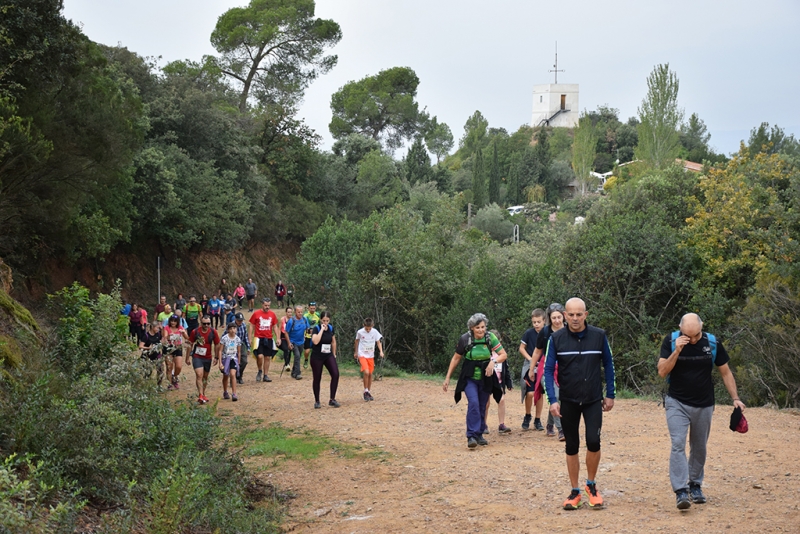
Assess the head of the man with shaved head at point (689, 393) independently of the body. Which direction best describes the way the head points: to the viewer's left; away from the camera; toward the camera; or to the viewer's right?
toward the camera

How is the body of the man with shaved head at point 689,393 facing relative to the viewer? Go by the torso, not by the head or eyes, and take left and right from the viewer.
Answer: facing the viewer

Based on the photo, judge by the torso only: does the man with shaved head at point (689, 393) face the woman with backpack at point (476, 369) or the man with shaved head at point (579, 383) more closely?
the man with shaved head

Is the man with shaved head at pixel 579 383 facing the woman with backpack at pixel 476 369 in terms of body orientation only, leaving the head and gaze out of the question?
no

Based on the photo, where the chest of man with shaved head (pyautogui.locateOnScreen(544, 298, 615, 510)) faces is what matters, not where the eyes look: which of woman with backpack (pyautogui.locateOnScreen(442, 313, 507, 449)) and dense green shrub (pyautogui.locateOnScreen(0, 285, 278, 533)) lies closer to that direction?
the dense green shrub

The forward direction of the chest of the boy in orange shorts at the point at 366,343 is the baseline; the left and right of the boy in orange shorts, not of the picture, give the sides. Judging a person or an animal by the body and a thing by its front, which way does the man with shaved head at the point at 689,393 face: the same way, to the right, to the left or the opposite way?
the same way

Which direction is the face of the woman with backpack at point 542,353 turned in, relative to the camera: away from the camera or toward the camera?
toward the camera

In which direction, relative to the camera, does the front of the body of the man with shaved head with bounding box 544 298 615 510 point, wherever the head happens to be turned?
toward the camera

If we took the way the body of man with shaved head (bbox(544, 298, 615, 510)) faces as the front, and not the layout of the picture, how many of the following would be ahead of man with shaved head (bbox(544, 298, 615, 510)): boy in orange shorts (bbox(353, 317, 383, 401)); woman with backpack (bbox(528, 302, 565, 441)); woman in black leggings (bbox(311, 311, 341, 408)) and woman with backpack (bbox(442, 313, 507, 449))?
0

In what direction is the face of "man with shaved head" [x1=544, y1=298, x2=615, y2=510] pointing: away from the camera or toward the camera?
toward the camera

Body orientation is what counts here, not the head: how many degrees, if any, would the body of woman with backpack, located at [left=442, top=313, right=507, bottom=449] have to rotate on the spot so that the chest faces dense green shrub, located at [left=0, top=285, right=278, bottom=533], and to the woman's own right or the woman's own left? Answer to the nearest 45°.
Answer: approximately 45° to the woman's own right

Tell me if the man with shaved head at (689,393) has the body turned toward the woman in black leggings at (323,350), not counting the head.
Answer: no

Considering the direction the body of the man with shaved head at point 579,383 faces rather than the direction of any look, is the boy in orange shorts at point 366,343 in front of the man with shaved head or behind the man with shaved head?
behind

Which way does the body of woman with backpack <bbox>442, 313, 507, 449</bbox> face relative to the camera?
toward the camera

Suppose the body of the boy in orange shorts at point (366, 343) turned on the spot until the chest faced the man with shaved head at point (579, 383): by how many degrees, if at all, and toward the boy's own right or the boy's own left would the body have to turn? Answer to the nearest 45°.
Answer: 0° — they already face them

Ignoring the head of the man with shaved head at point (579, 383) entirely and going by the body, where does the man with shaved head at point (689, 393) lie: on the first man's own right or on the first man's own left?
on the first man's own left

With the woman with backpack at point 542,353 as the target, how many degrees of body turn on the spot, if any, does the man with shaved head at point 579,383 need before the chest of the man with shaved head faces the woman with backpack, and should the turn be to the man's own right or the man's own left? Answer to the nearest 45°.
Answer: approximately 180°

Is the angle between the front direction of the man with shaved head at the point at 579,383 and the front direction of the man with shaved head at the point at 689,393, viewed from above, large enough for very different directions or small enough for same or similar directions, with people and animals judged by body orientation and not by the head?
same or similar directions

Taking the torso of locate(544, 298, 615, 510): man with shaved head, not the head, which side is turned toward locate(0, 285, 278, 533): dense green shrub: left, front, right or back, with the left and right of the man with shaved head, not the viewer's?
right

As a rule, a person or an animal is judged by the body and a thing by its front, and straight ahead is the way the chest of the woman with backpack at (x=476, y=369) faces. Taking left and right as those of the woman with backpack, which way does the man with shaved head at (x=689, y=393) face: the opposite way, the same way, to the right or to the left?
the same way
